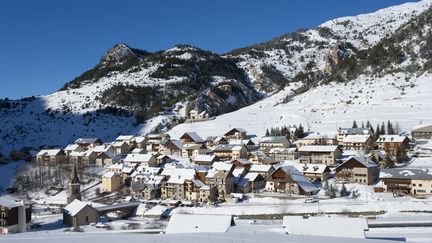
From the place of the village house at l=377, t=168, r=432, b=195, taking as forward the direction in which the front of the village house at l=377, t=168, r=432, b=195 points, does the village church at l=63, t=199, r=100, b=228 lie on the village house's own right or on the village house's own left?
on the village house's own right

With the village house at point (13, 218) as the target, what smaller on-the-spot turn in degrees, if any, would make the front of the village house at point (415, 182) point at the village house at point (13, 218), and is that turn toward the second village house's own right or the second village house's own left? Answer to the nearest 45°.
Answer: approximately 45° to the second village house's own right

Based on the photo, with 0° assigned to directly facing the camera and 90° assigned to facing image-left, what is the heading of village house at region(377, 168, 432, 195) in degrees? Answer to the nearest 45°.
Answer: approximately 0°
